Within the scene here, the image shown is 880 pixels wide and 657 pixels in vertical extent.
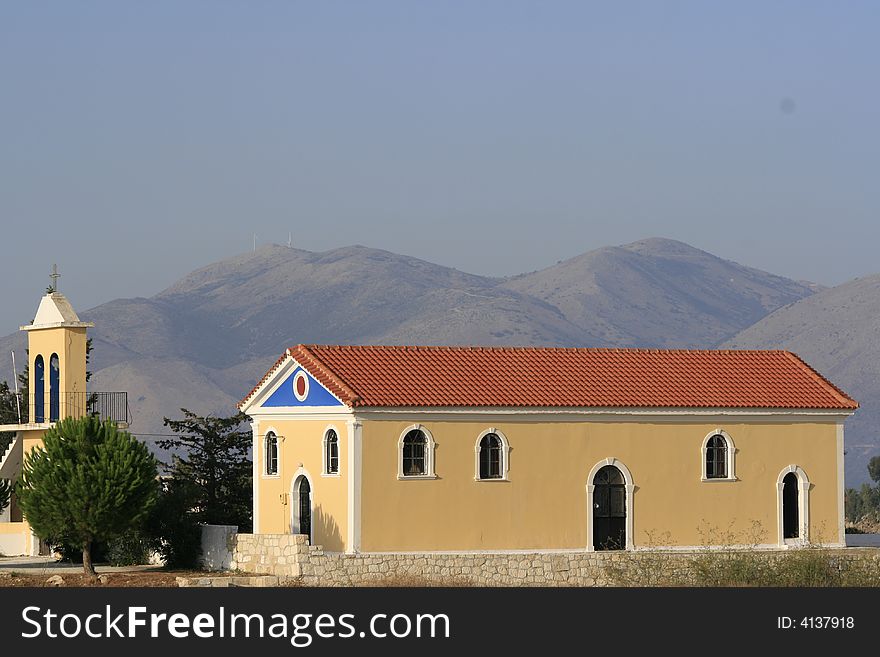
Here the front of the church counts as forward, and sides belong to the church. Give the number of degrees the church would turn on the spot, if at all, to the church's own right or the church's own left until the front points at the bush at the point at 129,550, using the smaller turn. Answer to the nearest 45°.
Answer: approximately 45° to the church's own right

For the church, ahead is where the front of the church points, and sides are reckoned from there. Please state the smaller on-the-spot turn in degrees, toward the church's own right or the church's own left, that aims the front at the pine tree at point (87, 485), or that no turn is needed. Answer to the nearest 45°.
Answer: approximately 45° to the church's own right

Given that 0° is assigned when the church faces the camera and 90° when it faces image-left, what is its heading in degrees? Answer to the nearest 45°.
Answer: approximately 45°

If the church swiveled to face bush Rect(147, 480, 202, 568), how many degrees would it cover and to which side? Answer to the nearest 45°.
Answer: approximately 45° to its right
